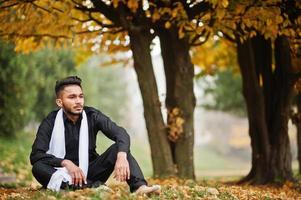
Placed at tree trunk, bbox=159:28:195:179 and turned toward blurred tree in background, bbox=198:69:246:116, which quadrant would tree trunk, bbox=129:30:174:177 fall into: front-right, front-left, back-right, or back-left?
back-left

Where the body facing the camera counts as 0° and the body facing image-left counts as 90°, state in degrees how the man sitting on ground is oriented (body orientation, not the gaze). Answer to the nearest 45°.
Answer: approximately 315°

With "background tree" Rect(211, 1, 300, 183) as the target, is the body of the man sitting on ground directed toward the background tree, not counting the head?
no

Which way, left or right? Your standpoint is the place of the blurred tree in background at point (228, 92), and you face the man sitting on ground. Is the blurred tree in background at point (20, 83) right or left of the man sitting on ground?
right

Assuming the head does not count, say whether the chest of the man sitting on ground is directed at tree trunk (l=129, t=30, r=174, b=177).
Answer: no

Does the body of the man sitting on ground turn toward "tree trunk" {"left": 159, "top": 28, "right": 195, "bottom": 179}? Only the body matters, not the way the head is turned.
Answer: no

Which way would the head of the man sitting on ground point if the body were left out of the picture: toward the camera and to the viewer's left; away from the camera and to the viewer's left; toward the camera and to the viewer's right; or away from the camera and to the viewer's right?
toward the camera and to the viewer's right

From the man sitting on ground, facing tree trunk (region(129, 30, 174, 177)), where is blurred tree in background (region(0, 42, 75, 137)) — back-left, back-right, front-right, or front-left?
front-left

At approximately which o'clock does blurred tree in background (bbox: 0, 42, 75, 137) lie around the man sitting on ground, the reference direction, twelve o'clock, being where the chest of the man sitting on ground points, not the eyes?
The blurred tree in background is roughly at 7 o'clock from the man sitting on ground.

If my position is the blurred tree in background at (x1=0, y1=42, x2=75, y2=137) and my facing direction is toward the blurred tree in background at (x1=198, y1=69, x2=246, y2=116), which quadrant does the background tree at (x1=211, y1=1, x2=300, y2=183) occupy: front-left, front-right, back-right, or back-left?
front-right
